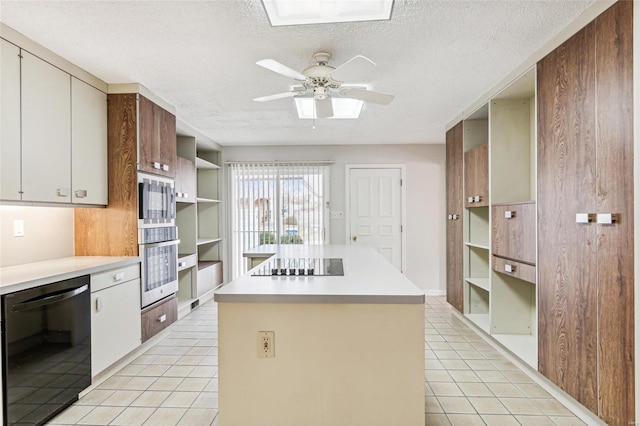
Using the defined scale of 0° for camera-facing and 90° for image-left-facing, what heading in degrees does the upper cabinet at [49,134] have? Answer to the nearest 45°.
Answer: approximately 315°

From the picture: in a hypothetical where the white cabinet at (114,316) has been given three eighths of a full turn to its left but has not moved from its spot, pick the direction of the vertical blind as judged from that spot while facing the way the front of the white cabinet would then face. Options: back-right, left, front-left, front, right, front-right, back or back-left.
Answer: front-right

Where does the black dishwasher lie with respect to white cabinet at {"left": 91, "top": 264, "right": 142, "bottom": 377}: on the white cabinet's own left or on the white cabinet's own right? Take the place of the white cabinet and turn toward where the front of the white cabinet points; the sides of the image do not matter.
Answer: on the white cabinet's own right

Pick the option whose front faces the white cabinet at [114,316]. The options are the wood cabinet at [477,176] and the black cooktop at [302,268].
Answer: the wood cabinet

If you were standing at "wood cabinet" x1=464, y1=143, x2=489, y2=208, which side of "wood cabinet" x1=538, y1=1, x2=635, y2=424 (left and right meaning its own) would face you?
right

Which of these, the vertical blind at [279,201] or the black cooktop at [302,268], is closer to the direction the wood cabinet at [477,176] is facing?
the black cooktop

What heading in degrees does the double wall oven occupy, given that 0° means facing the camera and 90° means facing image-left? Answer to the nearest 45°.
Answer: approximately 315°

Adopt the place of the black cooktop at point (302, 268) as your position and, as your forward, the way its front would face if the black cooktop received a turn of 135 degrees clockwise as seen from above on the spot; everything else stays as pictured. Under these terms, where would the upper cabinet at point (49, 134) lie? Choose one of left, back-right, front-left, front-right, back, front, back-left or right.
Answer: front-left

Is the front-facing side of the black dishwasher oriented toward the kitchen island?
yes

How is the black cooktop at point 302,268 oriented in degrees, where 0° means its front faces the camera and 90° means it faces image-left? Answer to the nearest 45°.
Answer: approximately 0°

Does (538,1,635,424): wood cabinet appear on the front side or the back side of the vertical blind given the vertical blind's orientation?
on the front side

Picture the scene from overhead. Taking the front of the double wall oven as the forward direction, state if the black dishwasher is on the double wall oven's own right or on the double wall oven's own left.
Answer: on the double wall oven's own right
